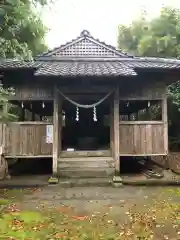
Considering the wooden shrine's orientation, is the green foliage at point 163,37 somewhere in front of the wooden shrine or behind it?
behind

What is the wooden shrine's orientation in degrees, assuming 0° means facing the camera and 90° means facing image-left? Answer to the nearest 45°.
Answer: approximately 0°
